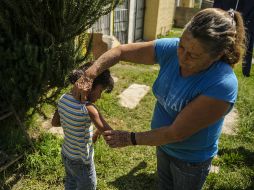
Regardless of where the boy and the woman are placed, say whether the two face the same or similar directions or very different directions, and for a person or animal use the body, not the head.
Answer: very different directions

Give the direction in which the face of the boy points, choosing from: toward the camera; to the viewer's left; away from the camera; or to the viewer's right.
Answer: to the viewer's right

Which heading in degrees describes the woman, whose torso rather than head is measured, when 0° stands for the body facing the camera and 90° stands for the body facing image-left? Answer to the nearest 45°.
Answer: approximately 45°

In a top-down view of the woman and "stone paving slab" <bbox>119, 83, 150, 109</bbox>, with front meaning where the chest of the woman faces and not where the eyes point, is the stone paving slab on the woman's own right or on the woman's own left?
on the woman's own right

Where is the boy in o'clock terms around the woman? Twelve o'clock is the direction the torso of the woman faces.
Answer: The boy is roughly at 2 o'clock from the woman.

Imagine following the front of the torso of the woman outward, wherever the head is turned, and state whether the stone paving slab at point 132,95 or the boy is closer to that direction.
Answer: the boy

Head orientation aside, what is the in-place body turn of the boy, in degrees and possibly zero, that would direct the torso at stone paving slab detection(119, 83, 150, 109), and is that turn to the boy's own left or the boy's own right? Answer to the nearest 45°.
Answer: approximately 45° to the boy's own left

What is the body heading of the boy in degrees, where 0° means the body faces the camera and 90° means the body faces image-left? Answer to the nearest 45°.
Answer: approximately 225°
